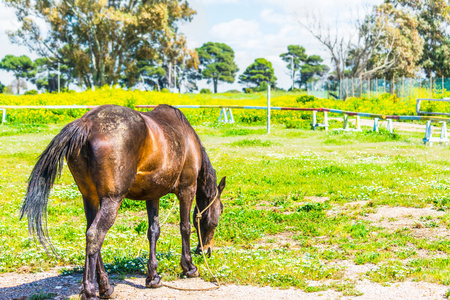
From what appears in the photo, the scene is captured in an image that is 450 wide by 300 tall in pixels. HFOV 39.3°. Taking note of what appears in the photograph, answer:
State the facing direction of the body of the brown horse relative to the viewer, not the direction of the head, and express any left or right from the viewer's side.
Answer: facing away from the viewer and to the right of the viewer

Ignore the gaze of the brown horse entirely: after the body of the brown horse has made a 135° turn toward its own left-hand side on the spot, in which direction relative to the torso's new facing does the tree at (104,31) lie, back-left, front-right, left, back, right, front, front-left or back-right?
right
